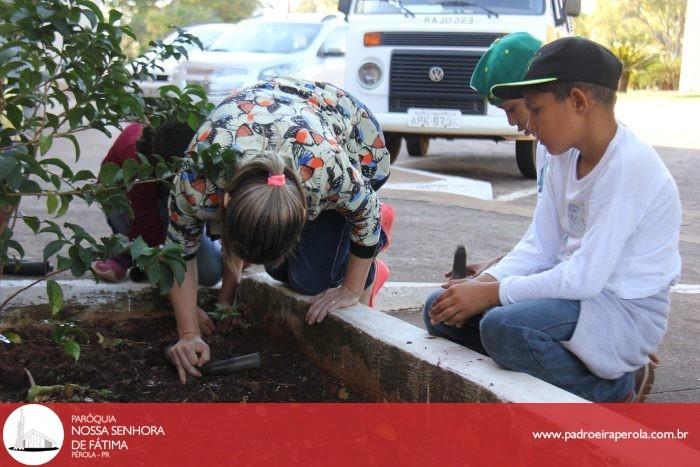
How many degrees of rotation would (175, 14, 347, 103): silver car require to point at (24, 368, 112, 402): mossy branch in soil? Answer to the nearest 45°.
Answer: approximately 45° to its left

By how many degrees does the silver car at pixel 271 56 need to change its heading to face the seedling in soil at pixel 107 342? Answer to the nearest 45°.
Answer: approximately 45° to its left

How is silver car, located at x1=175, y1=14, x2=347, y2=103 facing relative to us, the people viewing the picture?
facing the viewer and to the left of the viewer

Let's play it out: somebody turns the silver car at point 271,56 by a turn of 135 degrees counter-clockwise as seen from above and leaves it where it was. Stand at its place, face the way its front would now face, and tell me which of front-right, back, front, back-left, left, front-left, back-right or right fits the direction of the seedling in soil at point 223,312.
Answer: right

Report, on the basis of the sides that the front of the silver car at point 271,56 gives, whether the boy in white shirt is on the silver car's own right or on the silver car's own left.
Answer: on the silver car's own left

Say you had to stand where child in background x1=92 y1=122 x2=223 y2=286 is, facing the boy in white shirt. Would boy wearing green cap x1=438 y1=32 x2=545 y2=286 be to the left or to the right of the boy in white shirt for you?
left

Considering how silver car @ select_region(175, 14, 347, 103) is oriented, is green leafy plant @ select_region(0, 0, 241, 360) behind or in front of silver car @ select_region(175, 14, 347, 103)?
in front

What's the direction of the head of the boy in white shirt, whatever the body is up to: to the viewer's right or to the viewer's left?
to the viewer's left

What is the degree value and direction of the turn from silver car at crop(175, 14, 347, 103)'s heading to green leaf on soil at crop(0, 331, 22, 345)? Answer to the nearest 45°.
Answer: approximately 45° to its left
